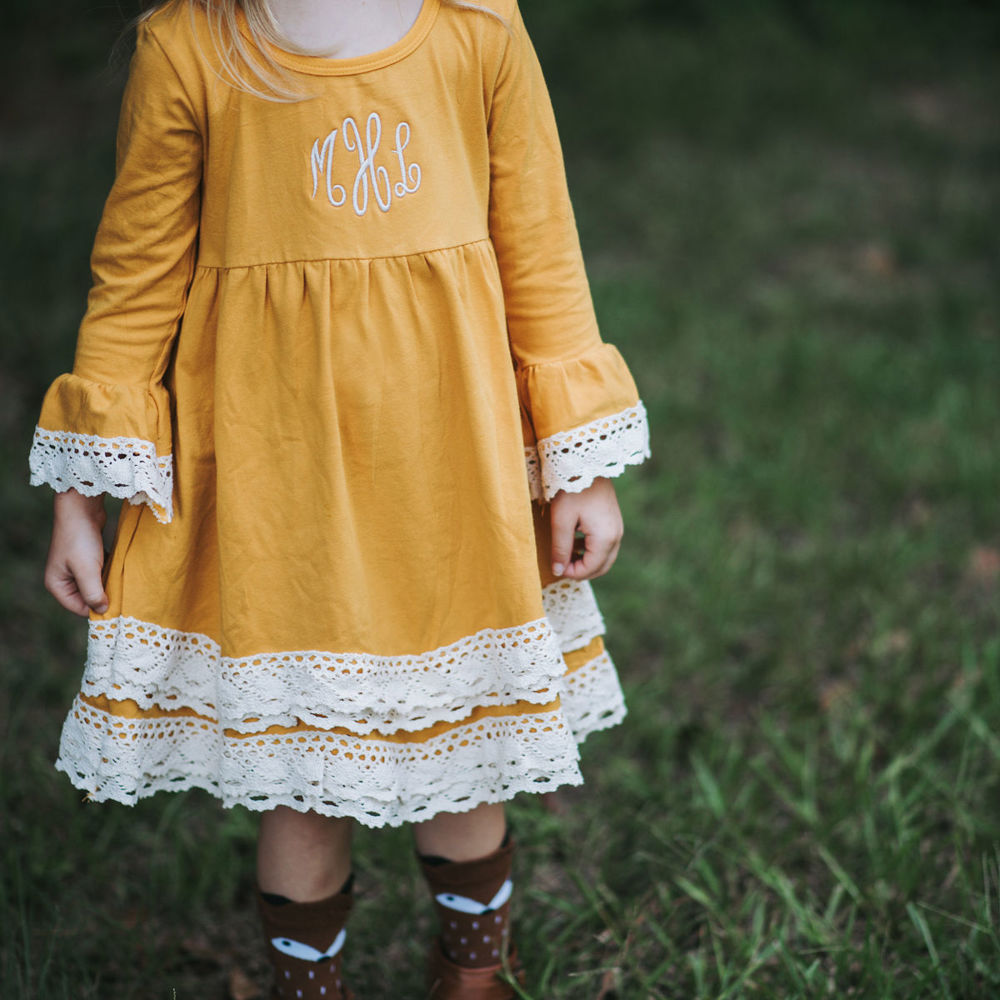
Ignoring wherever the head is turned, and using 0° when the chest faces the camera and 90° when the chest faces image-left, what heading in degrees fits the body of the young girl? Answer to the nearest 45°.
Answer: approximately 0°
